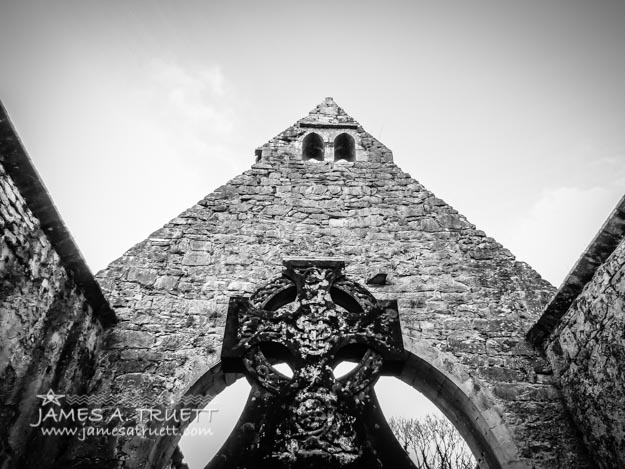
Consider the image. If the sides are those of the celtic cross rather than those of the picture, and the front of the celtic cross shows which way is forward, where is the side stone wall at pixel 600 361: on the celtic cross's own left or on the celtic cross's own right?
on the celtic cross's own left

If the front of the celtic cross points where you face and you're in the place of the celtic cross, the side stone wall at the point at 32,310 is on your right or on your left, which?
on your right

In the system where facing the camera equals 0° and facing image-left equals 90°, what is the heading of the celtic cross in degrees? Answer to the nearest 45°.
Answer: approximately 0°
